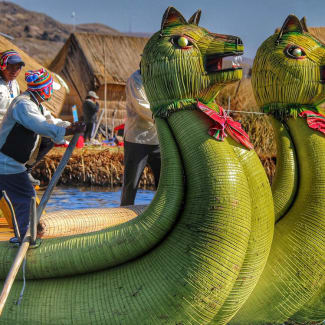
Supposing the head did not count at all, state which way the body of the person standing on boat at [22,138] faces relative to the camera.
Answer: to the viewer's right

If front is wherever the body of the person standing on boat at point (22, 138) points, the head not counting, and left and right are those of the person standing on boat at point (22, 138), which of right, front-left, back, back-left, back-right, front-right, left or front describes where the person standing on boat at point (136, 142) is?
front-left

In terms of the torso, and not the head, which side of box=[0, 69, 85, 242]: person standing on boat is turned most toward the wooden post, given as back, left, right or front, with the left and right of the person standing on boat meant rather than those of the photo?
right

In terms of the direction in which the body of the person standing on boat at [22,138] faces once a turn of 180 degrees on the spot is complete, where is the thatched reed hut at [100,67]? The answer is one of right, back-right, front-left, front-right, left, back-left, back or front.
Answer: right

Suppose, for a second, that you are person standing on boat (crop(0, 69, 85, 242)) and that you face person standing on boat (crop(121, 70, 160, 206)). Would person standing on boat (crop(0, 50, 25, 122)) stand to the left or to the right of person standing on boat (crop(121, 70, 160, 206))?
left

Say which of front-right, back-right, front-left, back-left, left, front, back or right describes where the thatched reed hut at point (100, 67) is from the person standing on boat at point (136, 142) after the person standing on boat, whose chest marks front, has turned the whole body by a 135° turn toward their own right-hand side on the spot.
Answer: back-right

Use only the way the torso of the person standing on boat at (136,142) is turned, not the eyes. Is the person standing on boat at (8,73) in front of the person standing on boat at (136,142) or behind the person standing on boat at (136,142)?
behind
